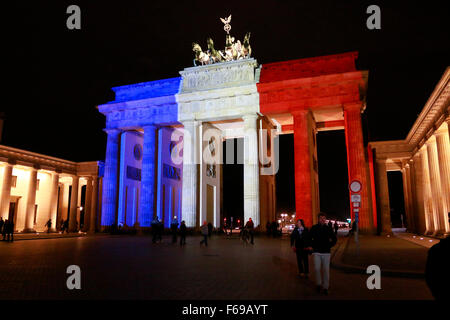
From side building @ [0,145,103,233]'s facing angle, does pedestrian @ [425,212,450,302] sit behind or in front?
in front

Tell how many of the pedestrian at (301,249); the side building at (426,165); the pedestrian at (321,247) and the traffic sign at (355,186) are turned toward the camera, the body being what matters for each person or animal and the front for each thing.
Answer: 3

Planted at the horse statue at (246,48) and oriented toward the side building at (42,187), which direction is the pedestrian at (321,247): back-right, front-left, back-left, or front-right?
front-left

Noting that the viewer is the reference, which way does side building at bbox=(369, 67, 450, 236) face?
facing to the left of the viewer

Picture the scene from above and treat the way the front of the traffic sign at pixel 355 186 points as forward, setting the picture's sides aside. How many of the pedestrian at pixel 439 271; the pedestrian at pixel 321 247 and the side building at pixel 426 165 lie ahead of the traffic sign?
2

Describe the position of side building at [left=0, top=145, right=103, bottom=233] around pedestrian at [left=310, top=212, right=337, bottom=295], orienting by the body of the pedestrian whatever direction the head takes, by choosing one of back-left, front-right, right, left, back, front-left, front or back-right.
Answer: back-right

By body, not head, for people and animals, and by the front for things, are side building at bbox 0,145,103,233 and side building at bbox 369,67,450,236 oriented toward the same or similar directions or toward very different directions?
very different directions

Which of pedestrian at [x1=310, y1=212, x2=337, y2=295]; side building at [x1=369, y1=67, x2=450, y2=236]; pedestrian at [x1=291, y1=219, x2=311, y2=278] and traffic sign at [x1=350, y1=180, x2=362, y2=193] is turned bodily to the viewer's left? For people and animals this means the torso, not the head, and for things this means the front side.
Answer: the side building

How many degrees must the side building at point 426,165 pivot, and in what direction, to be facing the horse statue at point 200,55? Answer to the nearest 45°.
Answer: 0° — it already faces it

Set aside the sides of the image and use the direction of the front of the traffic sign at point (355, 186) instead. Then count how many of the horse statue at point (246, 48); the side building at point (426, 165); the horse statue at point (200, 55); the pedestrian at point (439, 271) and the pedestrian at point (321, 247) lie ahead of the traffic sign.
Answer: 2

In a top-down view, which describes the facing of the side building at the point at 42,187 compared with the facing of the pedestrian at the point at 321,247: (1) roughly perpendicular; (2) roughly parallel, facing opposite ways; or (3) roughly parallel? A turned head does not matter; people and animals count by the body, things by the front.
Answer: roughly perpendicular

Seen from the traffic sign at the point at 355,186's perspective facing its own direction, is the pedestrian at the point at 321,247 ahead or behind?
ahead

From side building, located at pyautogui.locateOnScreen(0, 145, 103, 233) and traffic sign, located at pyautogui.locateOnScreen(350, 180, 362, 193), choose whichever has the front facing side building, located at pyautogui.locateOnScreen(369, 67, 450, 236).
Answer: side building, located at pyautogui.locateOnScreen(0, 145, 103, 233)

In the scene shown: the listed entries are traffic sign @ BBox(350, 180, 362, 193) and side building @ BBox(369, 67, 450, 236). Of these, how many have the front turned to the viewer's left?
1

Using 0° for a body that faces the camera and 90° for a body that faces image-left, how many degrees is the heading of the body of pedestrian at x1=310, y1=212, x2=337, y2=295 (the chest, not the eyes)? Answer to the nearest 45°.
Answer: approximately 0°
